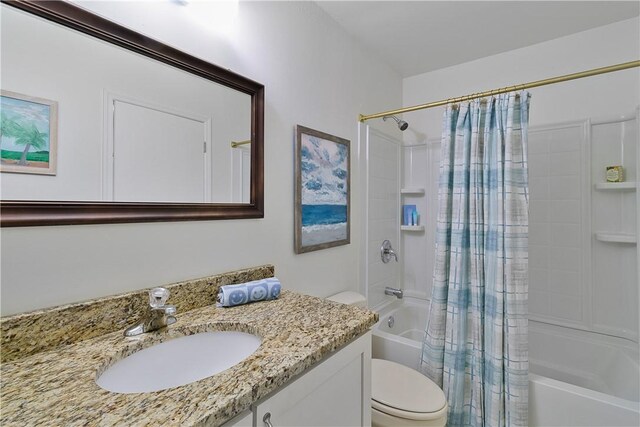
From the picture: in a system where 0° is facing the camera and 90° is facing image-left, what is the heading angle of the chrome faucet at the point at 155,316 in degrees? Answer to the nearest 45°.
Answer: approximately 315°

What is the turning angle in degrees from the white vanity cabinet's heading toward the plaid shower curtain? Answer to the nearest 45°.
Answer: approximately 90° to its left

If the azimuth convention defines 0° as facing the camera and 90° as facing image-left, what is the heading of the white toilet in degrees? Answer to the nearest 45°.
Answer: approximately 315°

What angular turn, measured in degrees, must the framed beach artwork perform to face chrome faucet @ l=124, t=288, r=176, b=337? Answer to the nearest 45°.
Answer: approximately 90° to its right

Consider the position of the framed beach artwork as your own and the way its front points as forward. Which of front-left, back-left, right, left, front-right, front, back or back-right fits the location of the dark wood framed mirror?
right

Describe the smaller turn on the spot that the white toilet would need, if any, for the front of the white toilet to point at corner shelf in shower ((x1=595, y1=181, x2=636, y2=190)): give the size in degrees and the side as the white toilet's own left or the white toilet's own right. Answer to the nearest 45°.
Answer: approximately 90° to the white toilet's own left

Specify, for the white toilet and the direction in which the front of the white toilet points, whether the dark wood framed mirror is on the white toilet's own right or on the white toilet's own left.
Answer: on the white toilet's own right

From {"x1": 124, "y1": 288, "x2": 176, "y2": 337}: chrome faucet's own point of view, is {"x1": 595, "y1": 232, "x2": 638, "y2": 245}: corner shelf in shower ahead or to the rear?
ahead

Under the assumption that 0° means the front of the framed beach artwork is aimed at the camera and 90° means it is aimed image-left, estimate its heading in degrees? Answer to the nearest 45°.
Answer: approximately 315°

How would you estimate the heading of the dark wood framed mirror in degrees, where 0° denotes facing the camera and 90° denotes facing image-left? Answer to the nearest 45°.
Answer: approximately 315°
